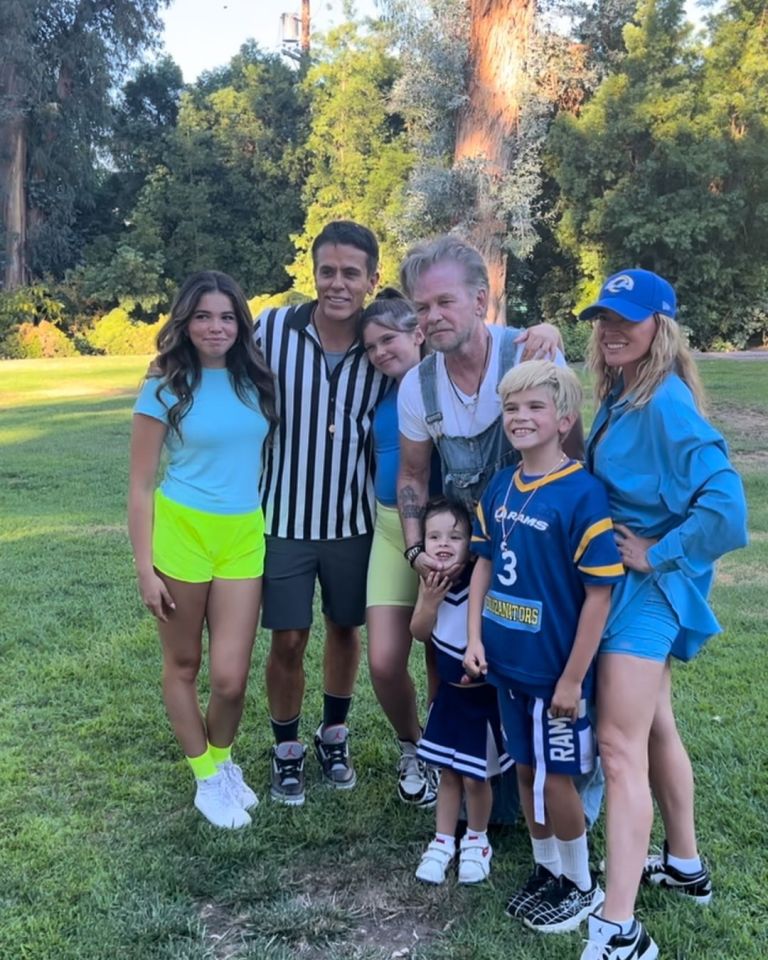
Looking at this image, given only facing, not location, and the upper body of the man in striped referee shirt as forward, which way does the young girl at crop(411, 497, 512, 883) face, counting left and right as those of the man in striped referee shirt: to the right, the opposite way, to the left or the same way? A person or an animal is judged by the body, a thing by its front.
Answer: the same way

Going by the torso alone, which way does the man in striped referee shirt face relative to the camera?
toward the camera

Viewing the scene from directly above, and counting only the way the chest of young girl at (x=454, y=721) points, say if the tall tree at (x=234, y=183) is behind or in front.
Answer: behind

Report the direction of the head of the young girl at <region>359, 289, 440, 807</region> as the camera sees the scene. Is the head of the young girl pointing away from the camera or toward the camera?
toward the camera

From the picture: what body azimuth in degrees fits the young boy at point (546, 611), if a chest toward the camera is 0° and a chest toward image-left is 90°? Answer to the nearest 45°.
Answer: approximately 45°

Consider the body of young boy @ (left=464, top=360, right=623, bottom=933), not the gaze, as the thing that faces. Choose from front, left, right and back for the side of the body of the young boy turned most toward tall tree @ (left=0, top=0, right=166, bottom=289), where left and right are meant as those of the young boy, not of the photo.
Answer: right

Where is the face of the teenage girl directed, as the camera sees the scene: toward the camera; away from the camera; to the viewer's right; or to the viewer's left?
toward the camera

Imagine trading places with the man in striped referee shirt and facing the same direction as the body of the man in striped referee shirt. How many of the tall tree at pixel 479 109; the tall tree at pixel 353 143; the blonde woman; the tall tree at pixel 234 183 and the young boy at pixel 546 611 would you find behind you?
3

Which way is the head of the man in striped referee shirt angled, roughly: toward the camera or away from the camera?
toward the camera

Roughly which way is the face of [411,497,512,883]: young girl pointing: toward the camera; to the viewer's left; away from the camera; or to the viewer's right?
toward the camera

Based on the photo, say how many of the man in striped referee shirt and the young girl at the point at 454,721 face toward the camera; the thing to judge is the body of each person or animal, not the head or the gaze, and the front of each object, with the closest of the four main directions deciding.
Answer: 2

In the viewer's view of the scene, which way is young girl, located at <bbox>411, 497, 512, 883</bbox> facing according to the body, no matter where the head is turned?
toward the camera
